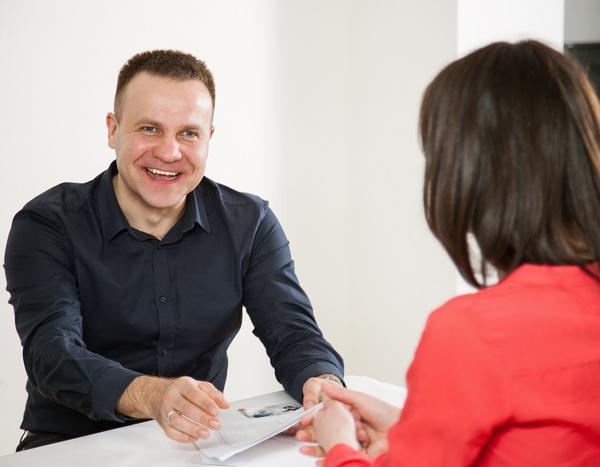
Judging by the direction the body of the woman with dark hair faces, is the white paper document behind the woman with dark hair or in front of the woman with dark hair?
in front

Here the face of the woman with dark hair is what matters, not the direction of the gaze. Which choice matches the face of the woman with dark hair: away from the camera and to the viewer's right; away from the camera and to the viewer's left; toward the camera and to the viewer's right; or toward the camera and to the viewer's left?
away from the camera and to the viewer's left

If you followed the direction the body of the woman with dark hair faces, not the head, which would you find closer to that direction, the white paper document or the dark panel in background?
the white paper document

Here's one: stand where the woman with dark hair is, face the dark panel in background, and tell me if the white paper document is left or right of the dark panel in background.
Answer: left

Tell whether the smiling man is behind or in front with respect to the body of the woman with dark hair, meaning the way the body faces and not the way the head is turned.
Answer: in front

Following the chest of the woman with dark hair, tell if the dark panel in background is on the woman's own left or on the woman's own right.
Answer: on the woman's own right

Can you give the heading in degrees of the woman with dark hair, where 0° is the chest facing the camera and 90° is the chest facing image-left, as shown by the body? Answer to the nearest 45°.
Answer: approximately 135°
